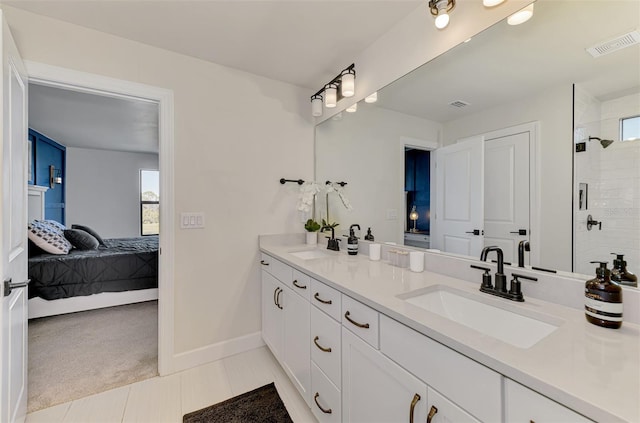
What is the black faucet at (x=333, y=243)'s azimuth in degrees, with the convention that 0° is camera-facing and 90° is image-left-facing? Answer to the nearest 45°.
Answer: approximately 45°

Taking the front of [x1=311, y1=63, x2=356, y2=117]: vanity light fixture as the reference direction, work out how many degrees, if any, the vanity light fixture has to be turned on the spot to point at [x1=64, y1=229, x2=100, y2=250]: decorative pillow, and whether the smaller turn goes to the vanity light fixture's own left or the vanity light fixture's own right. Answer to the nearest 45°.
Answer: approximately 45° to the vanity light fixture's own right

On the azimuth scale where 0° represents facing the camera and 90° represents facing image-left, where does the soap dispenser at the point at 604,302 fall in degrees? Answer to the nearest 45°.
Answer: approximately 45°

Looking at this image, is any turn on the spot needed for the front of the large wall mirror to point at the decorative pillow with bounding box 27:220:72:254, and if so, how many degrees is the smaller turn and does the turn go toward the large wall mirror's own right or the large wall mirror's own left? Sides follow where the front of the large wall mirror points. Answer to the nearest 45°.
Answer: approximately 45° to the large wall mirror's own right

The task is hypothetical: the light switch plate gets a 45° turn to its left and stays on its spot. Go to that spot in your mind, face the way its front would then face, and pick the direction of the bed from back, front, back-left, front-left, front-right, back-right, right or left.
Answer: back

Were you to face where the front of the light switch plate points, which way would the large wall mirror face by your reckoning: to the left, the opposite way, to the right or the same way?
to the right
